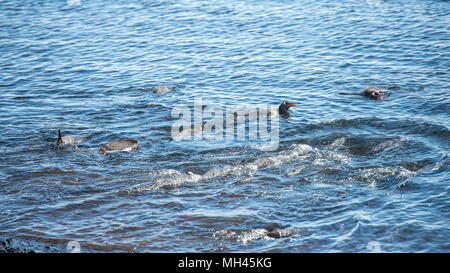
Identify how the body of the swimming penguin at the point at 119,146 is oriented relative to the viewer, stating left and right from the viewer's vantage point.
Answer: facing to the right of the viewer

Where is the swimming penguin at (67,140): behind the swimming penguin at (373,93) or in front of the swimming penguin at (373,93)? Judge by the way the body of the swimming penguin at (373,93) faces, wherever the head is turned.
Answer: behind

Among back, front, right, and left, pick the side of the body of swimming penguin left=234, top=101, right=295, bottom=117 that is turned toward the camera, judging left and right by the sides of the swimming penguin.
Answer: right

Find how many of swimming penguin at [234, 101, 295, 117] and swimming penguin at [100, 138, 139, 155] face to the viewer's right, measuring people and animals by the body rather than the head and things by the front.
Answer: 2

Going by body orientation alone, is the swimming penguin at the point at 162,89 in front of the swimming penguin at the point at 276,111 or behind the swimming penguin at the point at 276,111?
behind

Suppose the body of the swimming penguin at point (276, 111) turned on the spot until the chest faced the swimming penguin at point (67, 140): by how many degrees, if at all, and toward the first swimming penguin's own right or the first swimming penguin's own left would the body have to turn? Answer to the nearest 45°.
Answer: approximately 180°

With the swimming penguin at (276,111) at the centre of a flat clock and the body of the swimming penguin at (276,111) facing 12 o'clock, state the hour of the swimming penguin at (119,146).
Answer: the swimming penguin at (119,146) is roughly at 5 o'clock from the swimming penguin at (276,111).

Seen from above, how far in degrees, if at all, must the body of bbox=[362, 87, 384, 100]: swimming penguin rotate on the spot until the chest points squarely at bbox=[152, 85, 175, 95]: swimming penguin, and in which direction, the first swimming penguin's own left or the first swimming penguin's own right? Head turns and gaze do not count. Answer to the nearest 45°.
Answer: approximately 180°

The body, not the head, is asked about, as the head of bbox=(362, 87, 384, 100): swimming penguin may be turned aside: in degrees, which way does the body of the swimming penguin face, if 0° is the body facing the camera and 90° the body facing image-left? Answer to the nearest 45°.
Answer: approximately 270°

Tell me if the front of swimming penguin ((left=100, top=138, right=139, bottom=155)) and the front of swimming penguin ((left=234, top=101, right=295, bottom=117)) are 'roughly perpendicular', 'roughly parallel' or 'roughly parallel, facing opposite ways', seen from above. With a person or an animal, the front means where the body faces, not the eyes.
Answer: roughly parallel

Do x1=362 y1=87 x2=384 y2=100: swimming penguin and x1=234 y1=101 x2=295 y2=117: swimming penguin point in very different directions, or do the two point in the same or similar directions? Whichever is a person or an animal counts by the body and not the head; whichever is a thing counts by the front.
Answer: same or similar directions

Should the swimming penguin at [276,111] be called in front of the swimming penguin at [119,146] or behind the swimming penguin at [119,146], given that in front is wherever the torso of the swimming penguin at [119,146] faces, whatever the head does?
in front

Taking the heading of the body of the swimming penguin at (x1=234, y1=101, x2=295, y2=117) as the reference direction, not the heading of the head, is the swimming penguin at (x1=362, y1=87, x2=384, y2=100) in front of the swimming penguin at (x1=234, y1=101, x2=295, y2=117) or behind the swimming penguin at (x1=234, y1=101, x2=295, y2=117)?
in front

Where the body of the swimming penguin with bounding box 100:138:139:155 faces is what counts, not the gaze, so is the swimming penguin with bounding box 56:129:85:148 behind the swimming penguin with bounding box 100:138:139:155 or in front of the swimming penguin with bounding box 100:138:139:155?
behind

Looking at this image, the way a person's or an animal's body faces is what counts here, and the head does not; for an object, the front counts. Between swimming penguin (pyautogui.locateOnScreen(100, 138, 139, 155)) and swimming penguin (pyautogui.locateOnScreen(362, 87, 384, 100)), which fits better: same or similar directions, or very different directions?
same or similar directions
